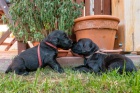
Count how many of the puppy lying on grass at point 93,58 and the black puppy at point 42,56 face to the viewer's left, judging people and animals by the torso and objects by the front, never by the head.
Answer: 1

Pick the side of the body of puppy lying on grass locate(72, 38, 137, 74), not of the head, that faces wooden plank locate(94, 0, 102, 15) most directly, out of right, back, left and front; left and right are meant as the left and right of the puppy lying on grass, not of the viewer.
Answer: right

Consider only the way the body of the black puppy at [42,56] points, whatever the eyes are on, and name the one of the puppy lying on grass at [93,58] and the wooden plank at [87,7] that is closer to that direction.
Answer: the puppy lying on grass

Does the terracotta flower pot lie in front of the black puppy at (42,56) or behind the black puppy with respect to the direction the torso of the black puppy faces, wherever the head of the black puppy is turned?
in front

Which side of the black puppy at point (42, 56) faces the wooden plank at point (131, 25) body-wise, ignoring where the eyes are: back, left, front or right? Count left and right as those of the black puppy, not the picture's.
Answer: front

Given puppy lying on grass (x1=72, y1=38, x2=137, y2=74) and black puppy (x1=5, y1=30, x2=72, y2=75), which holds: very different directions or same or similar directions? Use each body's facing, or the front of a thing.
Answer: very different directions

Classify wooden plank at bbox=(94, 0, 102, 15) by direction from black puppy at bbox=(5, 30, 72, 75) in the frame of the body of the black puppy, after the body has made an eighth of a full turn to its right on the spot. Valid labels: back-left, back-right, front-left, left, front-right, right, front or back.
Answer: left

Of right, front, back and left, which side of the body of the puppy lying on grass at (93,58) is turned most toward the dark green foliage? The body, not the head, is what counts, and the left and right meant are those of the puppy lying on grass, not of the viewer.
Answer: front

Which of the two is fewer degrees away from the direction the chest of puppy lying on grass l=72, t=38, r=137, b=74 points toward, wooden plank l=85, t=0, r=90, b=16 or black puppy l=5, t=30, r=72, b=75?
the black puppy

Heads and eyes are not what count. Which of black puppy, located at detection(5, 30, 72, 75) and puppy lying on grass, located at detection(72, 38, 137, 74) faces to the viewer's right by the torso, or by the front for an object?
the black puppy

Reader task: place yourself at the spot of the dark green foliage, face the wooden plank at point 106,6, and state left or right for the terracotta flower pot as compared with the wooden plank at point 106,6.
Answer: right

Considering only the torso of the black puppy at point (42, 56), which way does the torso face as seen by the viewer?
to the viewer's right

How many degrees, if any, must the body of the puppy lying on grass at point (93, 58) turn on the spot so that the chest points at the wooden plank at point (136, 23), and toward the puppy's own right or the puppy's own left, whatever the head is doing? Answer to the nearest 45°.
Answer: approximately 135° to the puppy's own right

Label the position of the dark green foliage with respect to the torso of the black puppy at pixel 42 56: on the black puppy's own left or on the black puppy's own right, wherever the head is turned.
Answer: on the black puppy's own left

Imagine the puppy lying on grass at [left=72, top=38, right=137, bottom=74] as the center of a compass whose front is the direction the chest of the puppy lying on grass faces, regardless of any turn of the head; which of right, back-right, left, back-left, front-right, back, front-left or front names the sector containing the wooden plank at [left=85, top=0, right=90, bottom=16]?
right

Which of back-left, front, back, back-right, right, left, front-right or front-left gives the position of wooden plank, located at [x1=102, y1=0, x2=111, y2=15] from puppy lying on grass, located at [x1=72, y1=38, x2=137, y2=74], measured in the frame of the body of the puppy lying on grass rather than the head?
right

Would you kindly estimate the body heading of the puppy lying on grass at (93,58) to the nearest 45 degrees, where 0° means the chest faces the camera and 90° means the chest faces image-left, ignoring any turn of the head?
approximately 90°
